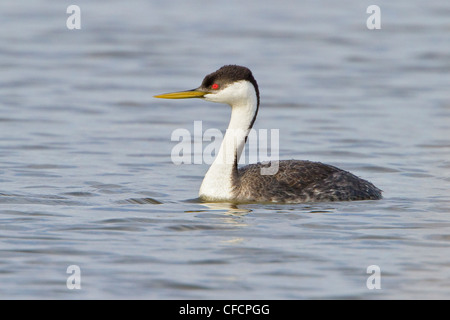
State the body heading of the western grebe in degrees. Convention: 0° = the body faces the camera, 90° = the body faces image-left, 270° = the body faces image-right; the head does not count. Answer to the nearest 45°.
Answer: approximately 90°
